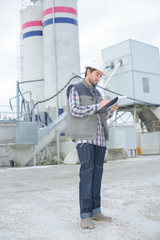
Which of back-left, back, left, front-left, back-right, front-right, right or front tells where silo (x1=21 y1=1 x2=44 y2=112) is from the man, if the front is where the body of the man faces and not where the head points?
back-left

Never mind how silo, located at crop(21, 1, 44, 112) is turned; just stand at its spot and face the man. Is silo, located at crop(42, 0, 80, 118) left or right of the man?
left

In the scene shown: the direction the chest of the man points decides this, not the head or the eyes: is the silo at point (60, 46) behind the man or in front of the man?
behind

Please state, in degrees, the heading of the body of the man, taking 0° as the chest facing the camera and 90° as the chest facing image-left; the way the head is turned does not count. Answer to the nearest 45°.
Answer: approximately 315°
